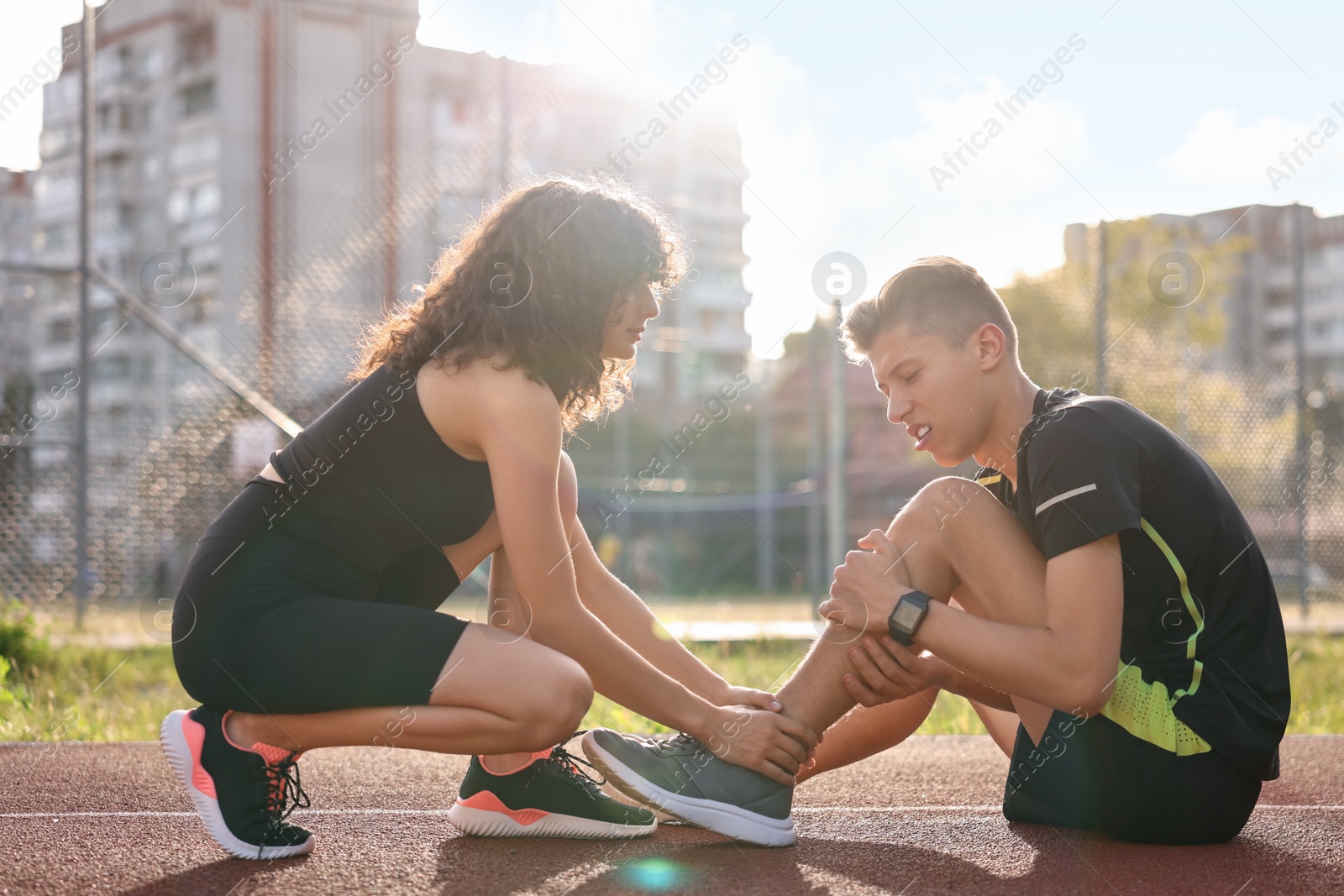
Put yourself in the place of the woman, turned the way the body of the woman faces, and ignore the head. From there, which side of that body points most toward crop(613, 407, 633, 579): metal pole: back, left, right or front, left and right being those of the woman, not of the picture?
left

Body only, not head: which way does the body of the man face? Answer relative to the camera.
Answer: to the viewer's left

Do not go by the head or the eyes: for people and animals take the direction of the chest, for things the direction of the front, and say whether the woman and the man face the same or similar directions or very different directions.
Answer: very different directions

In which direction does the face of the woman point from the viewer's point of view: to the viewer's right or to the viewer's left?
to the viewer's right

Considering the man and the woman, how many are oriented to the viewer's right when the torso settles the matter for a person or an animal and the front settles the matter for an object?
1

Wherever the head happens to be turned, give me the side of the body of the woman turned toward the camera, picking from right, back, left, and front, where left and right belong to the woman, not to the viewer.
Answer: right

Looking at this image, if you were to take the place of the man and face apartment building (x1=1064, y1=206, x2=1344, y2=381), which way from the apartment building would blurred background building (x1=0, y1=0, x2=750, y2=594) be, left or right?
left

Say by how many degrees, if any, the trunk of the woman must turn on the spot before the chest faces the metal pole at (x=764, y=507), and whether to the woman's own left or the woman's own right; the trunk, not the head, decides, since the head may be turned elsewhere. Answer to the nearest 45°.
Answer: approximately 90° to the woman's own left

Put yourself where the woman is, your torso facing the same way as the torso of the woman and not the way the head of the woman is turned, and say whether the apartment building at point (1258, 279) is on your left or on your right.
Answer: on your left

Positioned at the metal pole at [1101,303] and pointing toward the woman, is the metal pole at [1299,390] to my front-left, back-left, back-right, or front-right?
back-left
